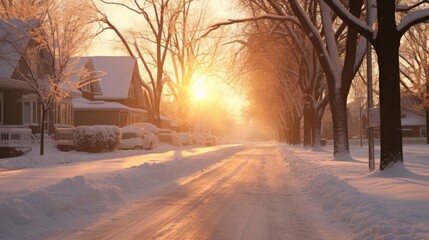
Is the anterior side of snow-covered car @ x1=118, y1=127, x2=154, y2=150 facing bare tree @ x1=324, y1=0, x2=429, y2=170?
no

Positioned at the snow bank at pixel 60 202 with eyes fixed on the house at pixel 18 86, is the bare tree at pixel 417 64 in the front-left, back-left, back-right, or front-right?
front-right
